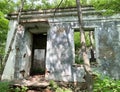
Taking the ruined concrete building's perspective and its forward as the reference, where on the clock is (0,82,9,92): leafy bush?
The leafy bush is roughly at 2 o'clock from the ruined concrete building.

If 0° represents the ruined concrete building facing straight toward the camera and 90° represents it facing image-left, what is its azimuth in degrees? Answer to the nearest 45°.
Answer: approximately 0°
